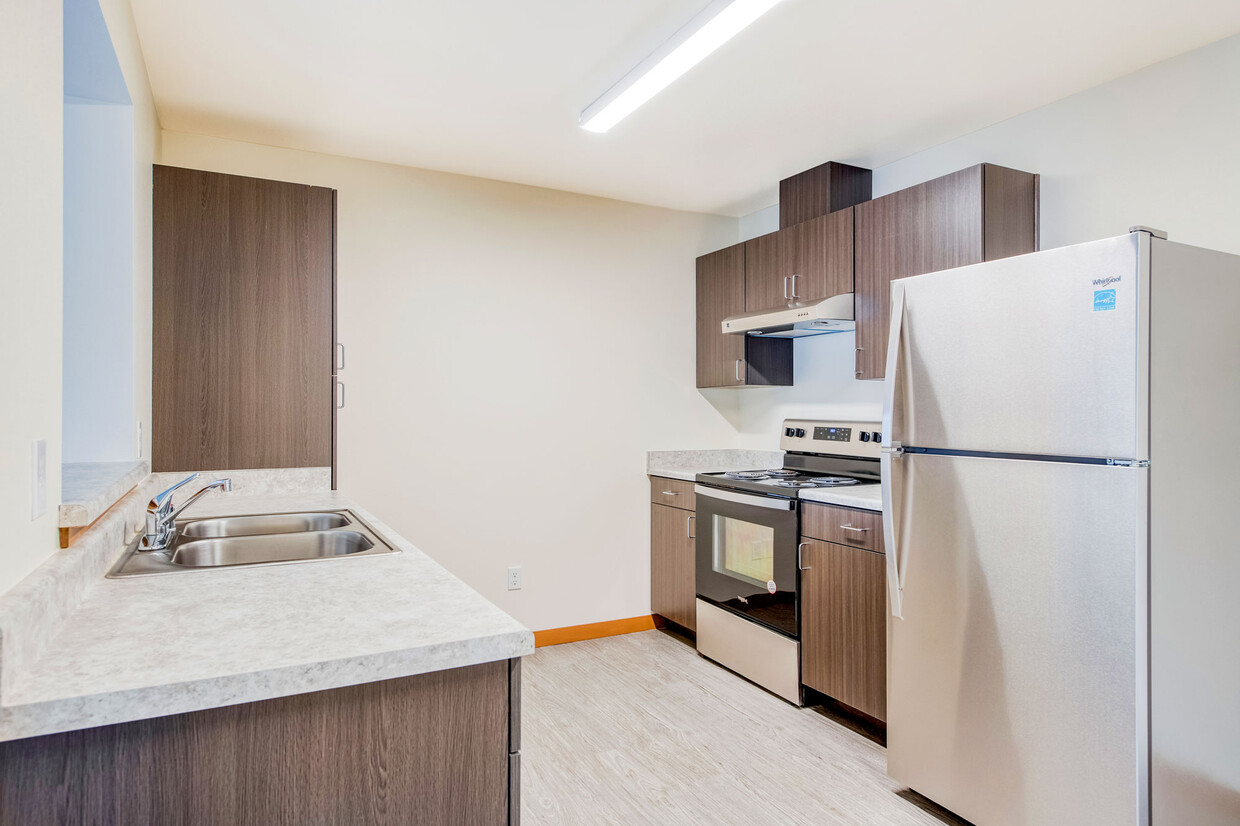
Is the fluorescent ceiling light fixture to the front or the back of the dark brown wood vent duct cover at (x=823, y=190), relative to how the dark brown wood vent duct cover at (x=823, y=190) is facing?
to the front

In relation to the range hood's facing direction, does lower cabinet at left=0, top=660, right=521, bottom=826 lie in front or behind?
in front

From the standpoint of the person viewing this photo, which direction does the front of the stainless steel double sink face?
facing to the right of the viewer

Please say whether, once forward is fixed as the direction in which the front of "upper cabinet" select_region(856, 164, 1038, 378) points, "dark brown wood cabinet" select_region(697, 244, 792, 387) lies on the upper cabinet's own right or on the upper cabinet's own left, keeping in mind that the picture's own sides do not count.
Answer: on the upper cabinet's own right

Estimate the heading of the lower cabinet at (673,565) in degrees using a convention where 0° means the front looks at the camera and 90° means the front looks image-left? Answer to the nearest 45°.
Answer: approximately 45°

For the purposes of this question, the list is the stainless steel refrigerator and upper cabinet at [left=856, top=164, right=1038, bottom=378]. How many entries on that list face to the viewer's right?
0

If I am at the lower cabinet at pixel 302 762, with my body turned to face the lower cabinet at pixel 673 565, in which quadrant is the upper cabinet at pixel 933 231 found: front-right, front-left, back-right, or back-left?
front-right

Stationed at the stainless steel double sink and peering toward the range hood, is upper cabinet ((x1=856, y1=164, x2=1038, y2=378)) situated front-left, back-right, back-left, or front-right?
front-right

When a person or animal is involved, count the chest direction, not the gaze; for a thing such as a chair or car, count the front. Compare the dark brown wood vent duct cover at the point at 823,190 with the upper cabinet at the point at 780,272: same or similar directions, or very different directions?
same or similar directions

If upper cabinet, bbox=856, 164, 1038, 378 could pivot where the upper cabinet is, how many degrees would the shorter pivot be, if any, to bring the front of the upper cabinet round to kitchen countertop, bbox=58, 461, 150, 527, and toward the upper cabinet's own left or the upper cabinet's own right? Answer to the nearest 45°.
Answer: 0° — it already faces it

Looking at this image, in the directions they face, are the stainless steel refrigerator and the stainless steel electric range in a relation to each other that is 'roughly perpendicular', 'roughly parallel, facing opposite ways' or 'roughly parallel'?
roughly parallel

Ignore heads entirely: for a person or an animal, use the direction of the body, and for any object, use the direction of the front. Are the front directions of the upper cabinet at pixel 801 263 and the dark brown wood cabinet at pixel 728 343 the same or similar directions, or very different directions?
same or similar directions

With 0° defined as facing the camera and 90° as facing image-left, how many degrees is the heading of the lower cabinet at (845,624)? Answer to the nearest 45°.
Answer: approximately 45°
